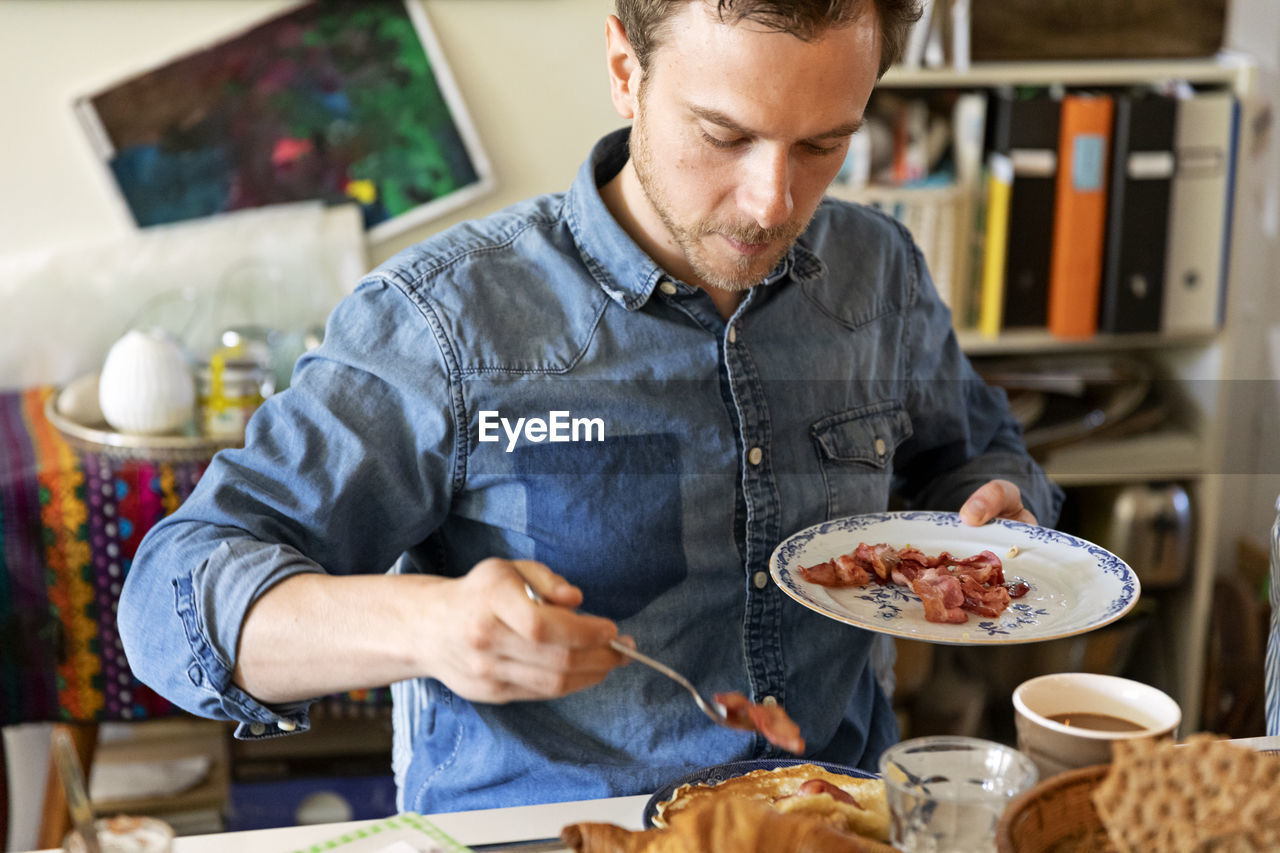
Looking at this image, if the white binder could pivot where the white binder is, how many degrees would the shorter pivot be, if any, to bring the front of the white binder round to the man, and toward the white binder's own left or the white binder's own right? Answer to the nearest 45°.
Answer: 0° — it already faces them

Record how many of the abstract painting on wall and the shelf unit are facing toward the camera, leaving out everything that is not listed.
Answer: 2

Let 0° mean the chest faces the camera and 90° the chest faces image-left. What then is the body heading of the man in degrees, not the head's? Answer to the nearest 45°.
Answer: approximately 315°

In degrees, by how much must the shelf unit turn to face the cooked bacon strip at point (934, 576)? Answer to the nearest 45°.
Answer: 0° — it already faces it

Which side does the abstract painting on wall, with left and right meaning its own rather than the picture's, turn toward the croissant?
front

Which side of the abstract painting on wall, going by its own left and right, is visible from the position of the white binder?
left

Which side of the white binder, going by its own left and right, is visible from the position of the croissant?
front

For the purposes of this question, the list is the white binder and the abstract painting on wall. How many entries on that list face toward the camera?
2

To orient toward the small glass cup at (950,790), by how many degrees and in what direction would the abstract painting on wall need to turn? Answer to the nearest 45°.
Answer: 0° — it already faces it
